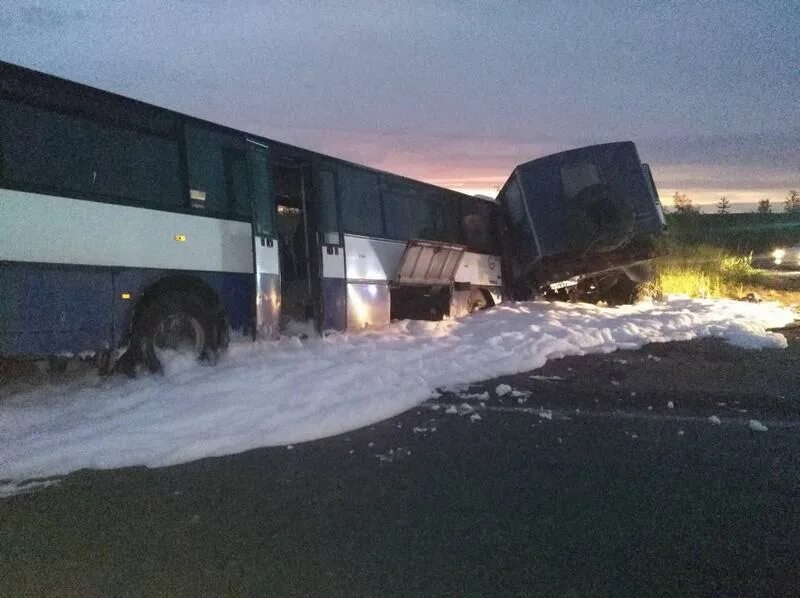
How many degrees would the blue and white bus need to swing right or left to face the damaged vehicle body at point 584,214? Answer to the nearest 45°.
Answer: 0° — it already faces it

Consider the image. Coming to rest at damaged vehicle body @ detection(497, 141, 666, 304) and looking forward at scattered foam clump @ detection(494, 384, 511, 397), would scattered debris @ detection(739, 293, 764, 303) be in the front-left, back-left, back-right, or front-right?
back-left

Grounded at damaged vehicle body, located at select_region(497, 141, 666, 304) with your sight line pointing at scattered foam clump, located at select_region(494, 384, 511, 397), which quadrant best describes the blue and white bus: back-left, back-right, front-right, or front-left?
front-right

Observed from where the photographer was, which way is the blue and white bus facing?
facing away from the viewer and to the right of the viewer

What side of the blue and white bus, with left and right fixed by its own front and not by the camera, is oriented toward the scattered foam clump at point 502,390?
right

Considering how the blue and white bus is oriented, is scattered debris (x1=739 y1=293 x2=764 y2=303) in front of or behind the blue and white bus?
in front
